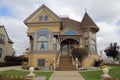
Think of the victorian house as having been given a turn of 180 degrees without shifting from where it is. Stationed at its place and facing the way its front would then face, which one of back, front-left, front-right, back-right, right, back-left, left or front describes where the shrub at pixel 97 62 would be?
right

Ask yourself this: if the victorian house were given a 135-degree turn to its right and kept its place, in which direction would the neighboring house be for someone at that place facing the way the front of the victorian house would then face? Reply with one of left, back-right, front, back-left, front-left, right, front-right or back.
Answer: front

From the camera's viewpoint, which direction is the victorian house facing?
toward the camera

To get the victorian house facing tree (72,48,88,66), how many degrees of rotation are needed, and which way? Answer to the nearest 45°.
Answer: approximately 90° to its left

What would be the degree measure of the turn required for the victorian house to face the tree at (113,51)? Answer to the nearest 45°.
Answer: approximately 135° to its left
